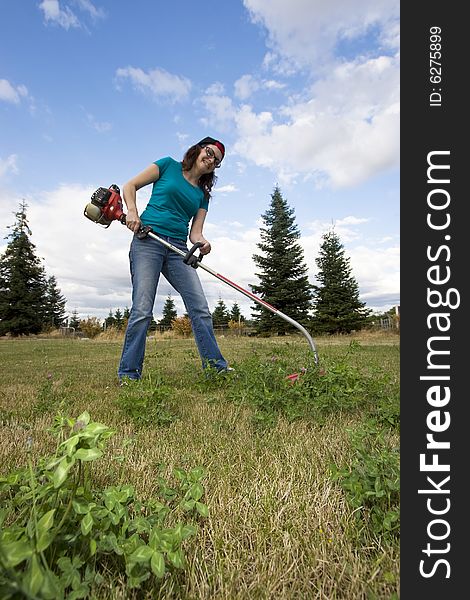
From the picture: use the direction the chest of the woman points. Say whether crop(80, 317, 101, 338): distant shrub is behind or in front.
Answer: behind

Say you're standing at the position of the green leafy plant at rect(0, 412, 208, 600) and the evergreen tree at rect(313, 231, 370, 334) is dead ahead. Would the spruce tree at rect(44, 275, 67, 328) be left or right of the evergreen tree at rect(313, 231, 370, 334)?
left

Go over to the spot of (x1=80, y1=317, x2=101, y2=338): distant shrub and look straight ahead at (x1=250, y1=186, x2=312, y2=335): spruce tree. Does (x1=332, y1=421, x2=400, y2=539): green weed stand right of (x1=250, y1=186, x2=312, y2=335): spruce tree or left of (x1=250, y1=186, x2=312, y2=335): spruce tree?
right

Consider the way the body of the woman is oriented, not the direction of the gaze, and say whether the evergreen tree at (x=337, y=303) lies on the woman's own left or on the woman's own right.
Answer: on the woman's own left

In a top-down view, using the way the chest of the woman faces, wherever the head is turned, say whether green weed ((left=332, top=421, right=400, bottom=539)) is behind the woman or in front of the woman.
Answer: in front

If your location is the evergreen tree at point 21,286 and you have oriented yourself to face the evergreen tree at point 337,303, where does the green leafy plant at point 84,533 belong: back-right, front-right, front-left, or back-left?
front-right

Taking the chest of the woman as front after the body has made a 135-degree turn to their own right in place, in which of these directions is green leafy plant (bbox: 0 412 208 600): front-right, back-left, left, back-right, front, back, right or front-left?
left

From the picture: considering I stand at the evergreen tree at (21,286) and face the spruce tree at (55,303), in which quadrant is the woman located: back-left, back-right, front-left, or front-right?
back-right

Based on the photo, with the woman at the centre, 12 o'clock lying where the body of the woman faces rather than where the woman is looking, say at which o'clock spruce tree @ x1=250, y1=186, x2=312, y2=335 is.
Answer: The spruce tree is roughly at 8 o'clock from the woman.

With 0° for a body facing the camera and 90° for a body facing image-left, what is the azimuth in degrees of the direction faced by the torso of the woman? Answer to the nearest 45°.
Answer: approximately 315°

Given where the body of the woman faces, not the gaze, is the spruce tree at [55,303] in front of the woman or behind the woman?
behind

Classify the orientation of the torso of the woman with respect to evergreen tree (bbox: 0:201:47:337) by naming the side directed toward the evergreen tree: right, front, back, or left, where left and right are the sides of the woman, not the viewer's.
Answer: back
